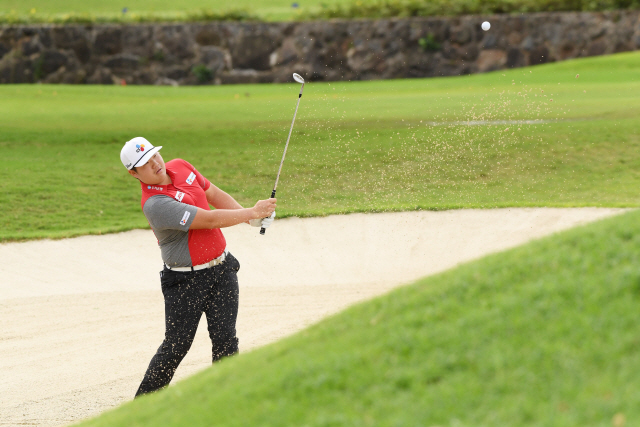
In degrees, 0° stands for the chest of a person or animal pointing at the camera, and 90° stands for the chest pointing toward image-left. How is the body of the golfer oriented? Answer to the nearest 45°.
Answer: approximately 315°

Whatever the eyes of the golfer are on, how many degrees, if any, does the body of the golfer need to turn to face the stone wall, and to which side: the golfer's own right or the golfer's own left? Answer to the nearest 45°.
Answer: approximately 135° to the golfer's own left
